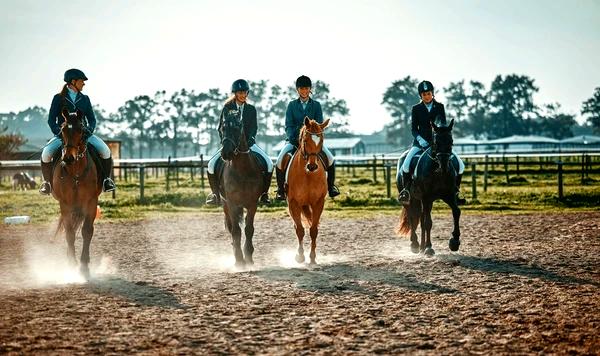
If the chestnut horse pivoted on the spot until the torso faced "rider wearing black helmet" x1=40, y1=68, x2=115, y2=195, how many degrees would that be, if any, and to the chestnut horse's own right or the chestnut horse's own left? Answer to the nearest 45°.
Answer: approximately 90° to the chestnut horse's own right

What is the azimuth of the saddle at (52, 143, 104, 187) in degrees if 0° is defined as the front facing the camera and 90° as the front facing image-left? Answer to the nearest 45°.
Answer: approximately 0°

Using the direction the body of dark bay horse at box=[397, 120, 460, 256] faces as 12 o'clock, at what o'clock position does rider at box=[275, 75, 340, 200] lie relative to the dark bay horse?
The rider is roughly at 4 o'clock from the dark bay horse.

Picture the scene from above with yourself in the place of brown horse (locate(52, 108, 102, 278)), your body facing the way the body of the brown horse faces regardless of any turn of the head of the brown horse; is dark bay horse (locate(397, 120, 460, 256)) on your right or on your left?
on your left

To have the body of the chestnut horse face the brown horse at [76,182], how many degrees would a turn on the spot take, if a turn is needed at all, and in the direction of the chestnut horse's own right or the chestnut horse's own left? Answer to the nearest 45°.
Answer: approximately 90° to the chestnut horse's own right

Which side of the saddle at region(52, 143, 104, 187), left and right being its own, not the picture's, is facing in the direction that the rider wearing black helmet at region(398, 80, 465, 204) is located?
left

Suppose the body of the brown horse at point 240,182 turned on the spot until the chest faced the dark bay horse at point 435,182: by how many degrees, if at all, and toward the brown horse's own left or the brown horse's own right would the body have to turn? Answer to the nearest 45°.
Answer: approximately 90° to the brown horse's own left

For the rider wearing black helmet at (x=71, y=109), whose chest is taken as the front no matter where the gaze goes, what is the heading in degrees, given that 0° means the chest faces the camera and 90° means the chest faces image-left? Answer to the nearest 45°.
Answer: approximately 0°

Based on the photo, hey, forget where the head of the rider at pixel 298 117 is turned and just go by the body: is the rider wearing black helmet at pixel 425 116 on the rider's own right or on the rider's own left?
on the rider's own left
